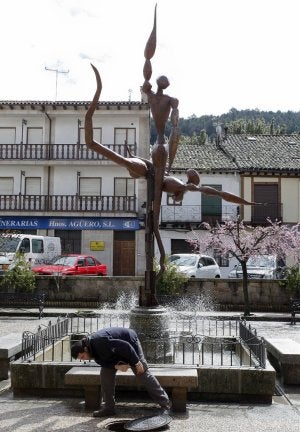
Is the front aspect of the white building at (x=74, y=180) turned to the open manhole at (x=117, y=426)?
yes

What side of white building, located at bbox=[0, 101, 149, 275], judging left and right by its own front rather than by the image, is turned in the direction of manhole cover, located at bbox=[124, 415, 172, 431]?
front

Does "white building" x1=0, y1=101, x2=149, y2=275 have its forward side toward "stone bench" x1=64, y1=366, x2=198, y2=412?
yes

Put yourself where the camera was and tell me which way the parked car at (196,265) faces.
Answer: facing the viewer and to the left of the viewer

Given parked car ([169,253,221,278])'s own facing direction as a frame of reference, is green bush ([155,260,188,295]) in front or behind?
in front

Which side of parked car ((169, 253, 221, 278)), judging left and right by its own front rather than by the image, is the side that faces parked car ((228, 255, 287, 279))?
back

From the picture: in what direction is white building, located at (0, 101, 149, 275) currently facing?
toward the camera

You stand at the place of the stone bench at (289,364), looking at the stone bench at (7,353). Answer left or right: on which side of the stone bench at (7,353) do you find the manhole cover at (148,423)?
left

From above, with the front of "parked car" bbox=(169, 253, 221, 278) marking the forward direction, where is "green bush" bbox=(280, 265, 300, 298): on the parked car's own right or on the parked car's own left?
on the parked car's own left

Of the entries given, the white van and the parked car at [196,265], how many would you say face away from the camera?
0

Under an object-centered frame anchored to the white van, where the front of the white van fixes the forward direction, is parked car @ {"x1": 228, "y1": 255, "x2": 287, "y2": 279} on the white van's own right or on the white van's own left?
on the white van's own left
